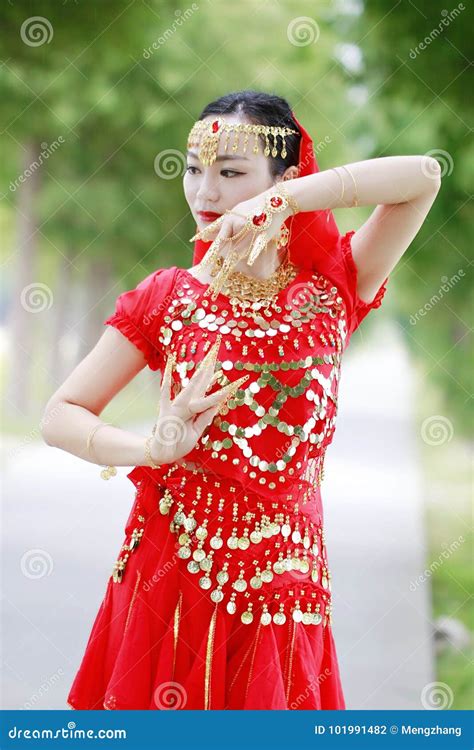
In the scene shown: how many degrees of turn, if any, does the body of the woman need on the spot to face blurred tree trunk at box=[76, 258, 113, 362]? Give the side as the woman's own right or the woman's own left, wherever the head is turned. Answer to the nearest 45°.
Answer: approximately 180°

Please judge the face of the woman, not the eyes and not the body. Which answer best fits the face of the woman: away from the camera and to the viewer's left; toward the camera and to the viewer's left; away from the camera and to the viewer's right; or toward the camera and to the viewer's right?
toward the camera and to the viewer's left

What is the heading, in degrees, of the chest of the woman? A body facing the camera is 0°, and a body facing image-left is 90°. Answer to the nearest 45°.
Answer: approximately 0°

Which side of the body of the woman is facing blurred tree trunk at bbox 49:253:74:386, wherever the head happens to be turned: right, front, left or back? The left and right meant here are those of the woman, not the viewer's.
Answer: back

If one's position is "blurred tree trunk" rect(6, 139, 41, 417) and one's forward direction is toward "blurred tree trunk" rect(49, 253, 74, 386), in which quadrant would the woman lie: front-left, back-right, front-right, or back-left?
back-right

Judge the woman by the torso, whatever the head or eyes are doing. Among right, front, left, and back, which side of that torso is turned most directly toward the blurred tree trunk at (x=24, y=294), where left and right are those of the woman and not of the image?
back
